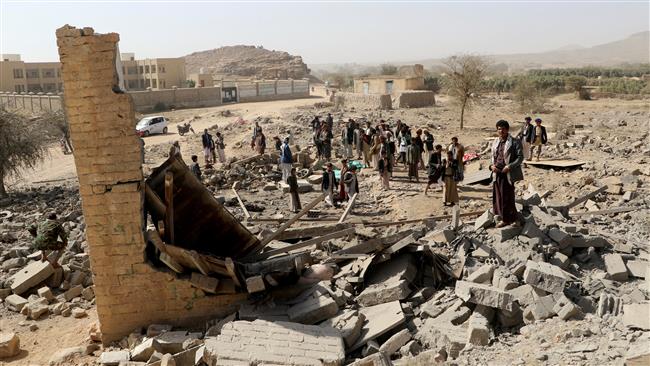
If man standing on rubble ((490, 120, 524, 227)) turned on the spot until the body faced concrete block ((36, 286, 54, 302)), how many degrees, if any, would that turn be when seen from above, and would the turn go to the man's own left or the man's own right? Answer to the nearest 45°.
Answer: approximately 45° to the man's own right

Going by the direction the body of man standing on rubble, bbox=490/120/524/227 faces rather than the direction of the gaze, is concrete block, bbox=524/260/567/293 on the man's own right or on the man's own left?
on the man's own left

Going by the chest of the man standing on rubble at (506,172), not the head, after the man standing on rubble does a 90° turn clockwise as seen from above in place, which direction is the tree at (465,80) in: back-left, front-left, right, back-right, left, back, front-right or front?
front-right

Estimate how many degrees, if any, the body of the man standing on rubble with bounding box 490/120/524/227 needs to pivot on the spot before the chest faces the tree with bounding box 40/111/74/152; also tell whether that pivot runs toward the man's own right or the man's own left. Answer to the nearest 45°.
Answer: approximately 90° to the man's own right

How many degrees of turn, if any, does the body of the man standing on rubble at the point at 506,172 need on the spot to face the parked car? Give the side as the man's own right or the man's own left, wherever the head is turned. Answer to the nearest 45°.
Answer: approximately 90° to the man's own right

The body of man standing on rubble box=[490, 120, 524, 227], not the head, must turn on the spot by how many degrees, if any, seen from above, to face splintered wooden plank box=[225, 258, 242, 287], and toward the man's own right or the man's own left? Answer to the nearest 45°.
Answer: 0° — they already face it

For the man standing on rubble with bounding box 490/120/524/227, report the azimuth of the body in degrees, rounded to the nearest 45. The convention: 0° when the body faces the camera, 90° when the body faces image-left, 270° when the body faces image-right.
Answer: approximately 45°

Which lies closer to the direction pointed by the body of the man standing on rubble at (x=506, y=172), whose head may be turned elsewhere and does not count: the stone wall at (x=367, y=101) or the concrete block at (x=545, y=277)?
the concrete block

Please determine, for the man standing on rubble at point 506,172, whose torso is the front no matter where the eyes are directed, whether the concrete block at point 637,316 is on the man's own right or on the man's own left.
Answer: on the man's own left

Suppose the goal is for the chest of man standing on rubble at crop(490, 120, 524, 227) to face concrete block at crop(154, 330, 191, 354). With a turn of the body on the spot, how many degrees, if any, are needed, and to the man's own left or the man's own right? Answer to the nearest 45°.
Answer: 0° — they already face it
